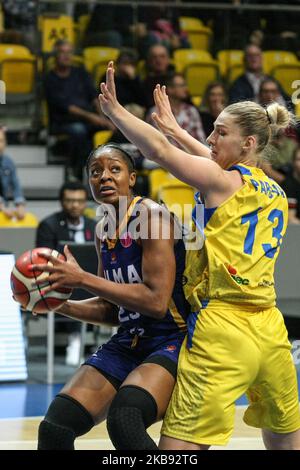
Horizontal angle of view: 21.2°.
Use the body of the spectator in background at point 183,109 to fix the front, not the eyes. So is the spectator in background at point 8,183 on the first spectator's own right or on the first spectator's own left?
on the first spectator's own right

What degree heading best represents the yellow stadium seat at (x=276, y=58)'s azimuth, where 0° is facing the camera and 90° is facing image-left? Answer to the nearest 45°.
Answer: approximately 0°

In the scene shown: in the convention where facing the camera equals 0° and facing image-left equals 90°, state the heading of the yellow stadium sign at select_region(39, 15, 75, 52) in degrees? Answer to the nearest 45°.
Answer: approximately 0°

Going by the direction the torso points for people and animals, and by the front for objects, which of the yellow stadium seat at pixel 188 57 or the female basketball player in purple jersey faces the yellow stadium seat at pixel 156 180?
the yellow stadium seat at pixel 188 57

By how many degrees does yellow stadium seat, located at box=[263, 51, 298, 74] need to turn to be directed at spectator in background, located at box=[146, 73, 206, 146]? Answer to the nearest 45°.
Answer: approximately 45° to its right

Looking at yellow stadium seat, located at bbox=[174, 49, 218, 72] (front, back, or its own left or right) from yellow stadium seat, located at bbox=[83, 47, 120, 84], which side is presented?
right

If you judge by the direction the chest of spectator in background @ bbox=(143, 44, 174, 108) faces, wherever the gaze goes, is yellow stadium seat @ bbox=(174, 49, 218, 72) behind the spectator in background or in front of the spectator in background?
behind

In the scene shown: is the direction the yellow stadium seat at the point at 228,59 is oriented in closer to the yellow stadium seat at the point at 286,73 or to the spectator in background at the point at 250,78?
the spectator in background

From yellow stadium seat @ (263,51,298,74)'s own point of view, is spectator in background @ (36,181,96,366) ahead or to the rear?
ahead

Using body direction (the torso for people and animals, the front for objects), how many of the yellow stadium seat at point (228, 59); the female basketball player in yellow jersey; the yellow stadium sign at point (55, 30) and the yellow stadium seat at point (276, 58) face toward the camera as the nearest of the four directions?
3
